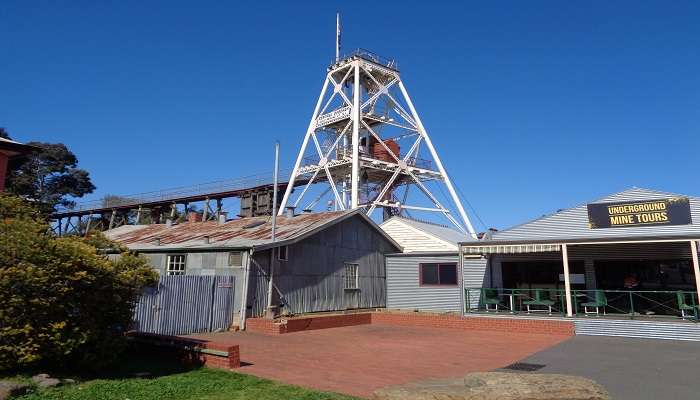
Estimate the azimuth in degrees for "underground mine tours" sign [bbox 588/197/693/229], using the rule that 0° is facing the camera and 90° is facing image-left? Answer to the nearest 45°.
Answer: approximately 0°

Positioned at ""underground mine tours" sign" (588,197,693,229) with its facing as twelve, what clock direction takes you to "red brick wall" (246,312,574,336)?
The red brick wall is roughly at 2 o'clock from the "underground mine tours" sign.

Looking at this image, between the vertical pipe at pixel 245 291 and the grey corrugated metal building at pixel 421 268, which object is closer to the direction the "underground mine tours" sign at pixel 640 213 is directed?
the vertical pipe

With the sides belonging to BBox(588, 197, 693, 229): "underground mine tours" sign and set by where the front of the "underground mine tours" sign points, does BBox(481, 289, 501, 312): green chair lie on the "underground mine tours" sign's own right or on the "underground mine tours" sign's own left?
on the "underground mine tours" sign's own right

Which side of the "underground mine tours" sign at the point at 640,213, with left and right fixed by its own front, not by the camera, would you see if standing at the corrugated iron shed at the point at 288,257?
right

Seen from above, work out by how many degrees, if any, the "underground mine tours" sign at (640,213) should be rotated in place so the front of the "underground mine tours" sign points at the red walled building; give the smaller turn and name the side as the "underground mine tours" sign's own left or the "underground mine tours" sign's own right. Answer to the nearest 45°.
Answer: approximately 45° to the "underground mine tours" sign's own right

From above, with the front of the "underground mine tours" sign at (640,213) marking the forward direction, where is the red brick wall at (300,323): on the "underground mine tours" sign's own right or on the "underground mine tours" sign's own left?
on the "underground mine tours" sign's own right
